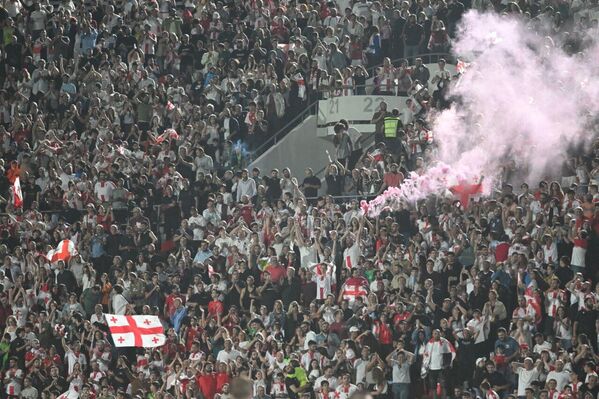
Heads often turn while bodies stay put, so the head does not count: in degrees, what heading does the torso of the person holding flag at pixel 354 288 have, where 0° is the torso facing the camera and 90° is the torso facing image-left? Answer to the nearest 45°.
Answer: approximately 0°

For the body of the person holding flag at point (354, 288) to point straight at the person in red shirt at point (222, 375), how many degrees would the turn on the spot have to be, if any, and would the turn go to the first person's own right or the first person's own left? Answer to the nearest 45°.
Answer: approximately 90° to the first person's own right

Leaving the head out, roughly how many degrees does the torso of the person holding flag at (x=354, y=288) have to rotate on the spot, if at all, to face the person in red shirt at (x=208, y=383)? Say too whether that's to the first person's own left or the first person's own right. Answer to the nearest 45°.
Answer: approximately 90° to the first person's own right

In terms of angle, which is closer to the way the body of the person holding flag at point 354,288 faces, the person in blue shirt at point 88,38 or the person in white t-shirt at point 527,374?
the person in white t-shirt

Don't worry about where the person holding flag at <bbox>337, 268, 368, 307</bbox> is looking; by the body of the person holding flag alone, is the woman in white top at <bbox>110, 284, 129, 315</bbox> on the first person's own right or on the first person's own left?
on the first person's own right

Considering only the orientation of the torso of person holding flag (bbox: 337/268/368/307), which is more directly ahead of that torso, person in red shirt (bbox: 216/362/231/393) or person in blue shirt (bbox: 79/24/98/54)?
the person in red shirt
